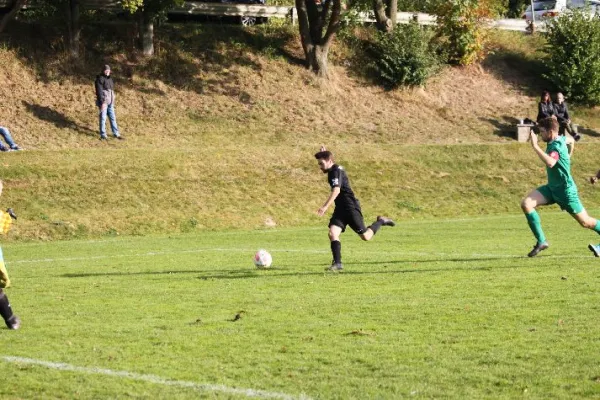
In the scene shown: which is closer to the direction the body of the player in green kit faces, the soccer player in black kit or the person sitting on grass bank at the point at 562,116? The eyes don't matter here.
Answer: the soccer player in black kit

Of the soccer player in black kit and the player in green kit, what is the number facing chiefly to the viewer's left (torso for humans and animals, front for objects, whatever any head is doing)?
2

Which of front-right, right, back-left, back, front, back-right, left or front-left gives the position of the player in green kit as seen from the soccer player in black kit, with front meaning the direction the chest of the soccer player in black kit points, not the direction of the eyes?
back

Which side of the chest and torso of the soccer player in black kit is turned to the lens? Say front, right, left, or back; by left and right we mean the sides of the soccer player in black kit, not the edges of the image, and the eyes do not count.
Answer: left

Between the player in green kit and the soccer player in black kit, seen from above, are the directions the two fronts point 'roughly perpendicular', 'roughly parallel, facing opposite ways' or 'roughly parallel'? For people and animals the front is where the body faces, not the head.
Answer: roughly parallel

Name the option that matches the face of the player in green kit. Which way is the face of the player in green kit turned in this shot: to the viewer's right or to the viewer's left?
to the viewer's left

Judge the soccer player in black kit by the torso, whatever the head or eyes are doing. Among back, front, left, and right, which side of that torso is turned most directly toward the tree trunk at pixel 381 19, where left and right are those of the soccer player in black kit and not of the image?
right

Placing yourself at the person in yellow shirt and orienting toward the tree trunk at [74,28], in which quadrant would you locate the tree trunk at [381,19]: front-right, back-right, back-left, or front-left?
front-right

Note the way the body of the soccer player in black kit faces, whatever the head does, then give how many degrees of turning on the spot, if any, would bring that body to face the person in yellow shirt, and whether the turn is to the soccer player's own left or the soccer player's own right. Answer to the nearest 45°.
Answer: approximately 45° to the soccer player's own left

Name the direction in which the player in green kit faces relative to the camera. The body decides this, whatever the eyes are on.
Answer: to the viewer's left

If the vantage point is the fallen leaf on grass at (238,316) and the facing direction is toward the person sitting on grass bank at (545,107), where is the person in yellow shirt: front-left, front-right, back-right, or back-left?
back-left

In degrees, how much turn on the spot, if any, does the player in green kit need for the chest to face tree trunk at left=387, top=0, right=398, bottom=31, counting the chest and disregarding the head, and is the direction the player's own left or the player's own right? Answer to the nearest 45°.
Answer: approximately 90° to the player's own right

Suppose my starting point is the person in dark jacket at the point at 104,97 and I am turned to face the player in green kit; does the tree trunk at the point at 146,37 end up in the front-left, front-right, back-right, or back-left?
back-left
